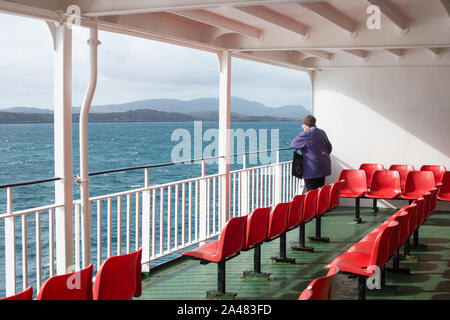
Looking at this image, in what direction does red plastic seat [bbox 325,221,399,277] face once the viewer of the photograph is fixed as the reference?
facing to the left of the viewer

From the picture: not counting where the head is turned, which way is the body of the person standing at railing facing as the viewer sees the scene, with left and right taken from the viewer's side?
facing away from the viewer and to the left of the viewer

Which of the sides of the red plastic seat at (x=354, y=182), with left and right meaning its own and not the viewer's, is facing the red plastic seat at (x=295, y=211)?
front

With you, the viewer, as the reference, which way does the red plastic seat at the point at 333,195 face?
facing to the left of the viewer

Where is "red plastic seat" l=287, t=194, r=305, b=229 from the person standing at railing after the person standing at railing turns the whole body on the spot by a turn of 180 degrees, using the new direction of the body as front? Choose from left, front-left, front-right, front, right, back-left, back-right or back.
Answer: front-right

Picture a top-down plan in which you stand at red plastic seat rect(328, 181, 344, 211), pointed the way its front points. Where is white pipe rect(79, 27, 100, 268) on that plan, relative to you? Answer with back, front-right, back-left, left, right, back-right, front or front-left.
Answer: front-left

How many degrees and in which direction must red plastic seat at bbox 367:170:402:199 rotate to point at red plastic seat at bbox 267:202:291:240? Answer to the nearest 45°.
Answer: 0° — it already faces it

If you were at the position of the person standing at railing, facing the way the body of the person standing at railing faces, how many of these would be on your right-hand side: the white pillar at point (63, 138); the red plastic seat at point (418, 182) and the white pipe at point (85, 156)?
1

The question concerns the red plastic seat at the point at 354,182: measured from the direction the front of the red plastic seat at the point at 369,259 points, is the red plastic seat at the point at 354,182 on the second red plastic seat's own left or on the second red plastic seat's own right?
on the second red plastic seat's own right

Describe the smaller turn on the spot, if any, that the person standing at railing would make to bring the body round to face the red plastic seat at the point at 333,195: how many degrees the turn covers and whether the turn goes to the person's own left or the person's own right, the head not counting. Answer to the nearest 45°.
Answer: approximately 180°
